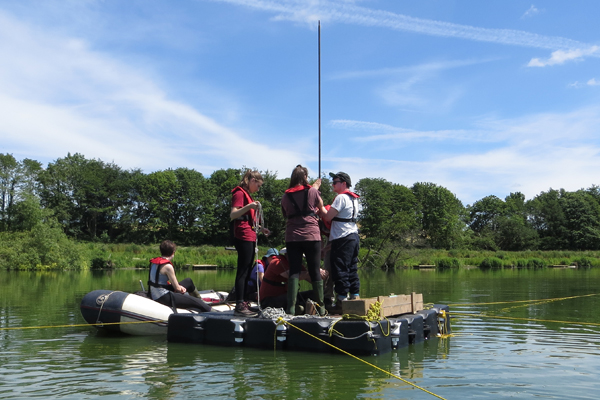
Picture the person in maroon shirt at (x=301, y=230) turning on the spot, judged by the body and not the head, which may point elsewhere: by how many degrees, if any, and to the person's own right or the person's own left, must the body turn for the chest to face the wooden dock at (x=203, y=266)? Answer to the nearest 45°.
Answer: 0° — they already face it

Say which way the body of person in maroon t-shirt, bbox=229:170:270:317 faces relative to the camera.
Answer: to the viewer's right

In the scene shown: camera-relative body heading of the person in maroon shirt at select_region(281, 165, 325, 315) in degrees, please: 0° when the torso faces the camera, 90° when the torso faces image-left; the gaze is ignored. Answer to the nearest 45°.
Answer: approximately 180°

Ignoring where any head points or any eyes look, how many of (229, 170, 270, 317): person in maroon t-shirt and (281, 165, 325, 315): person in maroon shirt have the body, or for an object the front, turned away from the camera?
1

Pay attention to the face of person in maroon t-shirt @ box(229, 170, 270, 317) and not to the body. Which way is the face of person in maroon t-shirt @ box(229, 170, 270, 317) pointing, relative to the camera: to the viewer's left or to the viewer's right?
to the viewer's right

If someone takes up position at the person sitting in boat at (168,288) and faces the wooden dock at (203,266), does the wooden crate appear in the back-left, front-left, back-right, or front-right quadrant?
back-right

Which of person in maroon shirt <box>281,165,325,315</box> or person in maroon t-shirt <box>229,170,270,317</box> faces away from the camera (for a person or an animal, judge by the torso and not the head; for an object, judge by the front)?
person in maroon shirt <box>281,165,325,315</box>

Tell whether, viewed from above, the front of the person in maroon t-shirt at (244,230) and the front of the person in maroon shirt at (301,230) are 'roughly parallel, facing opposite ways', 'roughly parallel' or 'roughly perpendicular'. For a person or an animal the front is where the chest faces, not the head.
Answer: roughly perpendicular

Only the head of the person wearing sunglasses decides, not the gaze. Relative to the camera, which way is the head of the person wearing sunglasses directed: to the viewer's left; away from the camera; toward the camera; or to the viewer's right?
to the viewer's left

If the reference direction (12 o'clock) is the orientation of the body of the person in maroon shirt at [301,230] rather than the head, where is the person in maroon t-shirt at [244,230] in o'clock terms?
the person in maroon t-shirt at [244,230] is roughly at 10 o'clock from the person in maroon shirt at [301,230].
